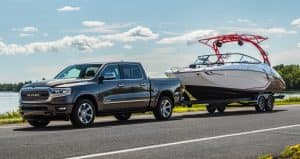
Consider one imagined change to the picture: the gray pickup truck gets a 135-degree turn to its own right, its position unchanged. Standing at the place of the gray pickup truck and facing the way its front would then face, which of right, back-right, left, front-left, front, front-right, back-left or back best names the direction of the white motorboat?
front-right

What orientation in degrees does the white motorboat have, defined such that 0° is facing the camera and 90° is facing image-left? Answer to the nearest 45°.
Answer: approximately 45°
